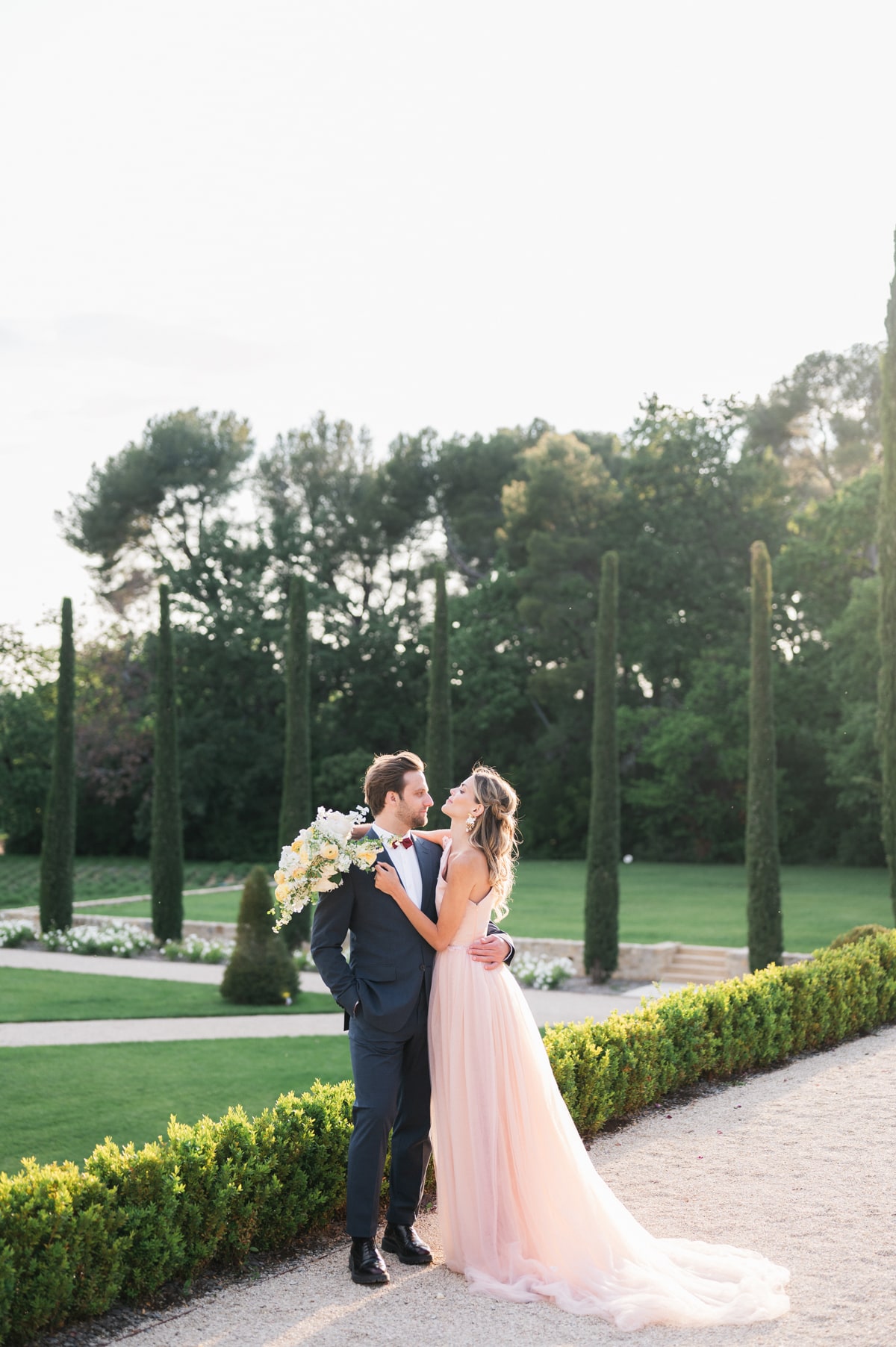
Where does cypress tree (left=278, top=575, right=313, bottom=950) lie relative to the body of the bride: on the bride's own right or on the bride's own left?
on the bride's own right

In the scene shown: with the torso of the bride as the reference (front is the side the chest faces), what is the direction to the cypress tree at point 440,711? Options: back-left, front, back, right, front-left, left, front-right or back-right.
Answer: right

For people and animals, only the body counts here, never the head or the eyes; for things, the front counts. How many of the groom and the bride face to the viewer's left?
1

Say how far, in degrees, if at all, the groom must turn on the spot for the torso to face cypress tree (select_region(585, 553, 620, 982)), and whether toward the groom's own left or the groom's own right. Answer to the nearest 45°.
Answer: approximately 135° to the groom's own left

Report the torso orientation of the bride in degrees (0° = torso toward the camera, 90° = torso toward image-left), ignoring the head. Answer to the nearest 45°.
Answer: approximately 90°

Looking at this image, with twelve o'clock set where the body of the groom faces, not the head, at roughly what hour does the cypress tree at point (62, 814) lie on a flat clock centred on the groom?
The cypress tree is roughly at 7 o'clock from the groom.

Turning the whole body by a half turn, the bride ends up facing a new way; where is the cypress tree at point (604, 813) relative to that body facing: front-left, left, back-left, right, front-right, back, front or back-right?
left

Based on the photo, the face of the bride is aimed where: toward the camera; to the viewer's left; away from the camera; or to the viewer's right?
to the viewer's left

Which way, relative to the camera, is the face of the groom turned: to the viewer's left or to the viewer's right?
to the viewer's right

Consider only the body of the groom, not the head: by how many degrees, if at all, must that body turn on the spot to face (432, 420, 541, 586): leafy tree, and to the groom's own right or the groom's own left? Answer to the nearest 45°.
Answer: approximately 135° to the groom's own left

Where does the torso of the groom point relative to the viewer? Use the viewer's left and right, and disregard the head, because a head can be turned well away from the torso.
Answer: facing the viewer and to the right of the viewer
